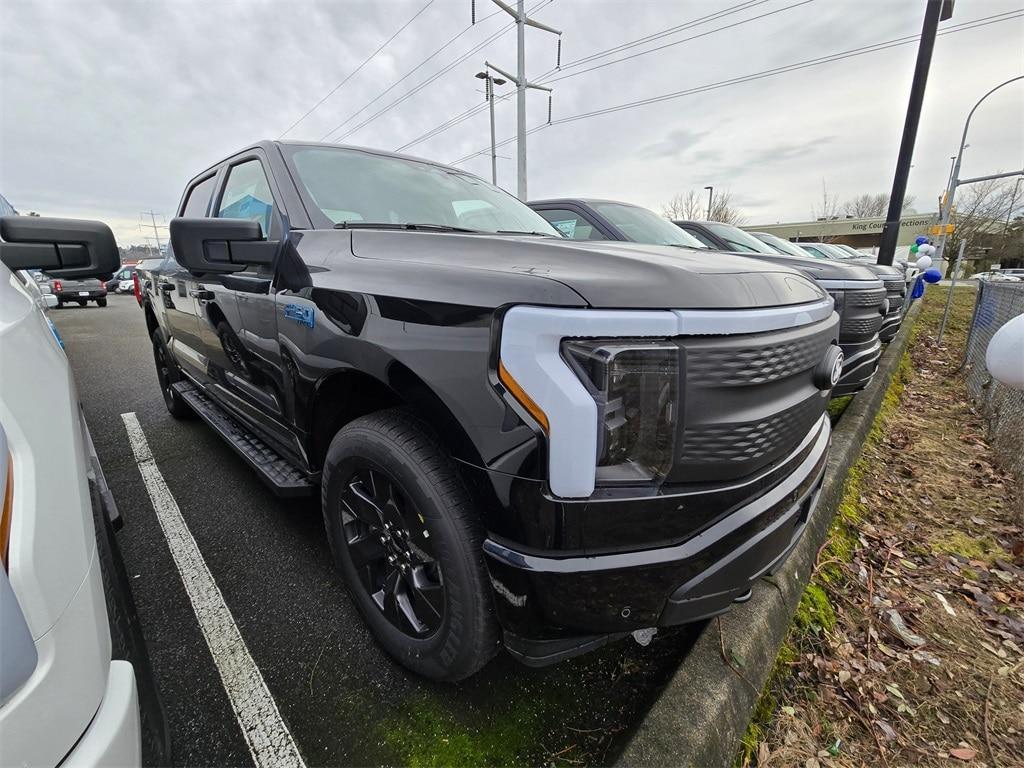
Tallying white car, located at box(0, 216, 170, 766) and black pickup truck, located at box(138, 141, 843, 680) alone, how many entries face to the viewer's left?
0

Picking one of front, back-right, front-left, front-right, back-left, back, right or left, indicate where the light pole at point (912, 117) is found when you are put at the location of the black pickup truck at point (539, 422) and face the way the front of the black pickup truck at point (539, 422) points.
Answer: left

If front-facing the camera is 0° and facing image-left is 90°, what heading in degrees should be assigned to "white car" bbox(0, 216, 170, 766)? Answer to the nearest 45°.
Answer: approximately 0°

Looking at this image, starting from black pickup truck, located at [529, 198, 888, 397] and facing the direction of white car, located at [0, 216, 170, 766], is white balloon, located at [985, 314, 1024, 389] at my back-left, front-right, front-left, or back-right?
front-left

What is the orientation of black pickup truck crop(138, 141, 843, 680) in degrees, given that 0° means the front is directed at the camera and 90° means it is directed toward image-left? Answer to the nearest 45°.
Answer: approximately 315°

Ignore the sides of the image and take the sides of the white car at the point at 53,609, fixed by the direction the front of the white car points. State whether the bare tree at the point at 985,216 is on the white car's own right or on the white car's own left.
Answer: on the white car's own left

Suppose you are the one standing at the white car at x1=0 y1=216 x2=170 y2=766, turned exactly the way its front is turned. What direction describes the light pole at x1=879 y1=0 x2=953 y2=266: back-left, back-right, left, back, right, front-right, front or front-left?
left

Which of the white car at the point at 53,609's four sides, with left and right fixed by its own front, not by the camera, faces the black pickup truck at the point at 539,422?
left

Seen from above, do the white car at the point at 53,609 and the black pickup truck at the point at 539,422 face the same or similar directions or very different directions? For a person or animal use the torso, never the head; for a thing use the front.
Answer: same or similar directions

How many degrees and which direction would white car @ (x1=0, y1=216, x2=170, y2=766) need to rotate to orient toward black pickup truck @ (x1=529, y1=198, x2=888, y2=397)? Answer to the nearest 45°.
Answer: approximately 90° to its left

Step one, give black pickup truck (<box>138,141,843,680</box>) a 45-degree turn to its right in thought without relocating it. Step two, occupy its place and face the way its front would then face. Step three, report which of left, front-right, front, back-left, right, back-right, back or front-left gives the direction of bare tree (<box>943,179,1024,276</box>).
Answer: back-left
